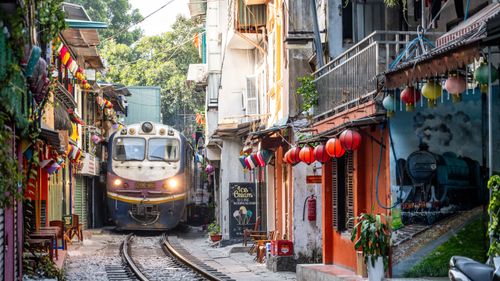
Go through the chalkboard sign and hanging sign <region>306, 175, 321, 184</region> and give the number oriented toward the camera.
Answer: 2

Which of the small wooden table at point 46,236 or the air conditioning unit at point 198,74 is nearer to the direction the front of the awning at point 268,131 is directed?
the small wooden table

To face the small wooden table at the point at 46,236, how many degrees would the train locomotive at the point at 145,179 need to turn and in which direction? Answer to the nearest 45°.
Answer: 0° — it already faces it

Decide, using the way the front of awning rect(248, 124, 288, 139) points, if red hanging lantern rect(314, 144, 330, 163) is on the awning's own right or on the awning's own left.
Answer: on the awning's own left

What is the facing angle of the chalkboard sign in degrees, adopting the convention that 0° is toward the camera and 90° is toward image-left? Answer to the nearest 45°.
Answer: approximately 0°

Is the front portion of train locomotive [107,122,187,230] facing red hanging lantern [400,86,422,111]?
yes

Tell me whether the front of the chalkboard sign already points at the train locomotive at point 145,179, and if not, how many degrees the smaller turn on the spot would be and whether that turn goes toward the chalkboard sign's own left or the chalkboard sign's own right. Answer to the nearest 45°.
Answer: approximately 135° to the chalkboard sign's own right

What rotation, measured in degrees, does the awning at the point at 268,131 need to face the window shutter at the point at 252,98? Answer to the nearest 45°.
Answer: approximately 135° to its right

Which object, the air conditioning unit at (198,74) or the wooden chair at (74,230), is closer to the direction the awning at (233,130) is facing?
the wooden chair

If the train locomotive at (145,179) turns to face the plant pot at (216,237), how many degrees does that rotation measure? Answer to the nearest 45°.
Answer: approximately 45° to its left

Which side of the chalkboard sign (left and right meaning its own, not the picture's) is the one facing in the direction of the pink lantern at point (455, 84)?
front
